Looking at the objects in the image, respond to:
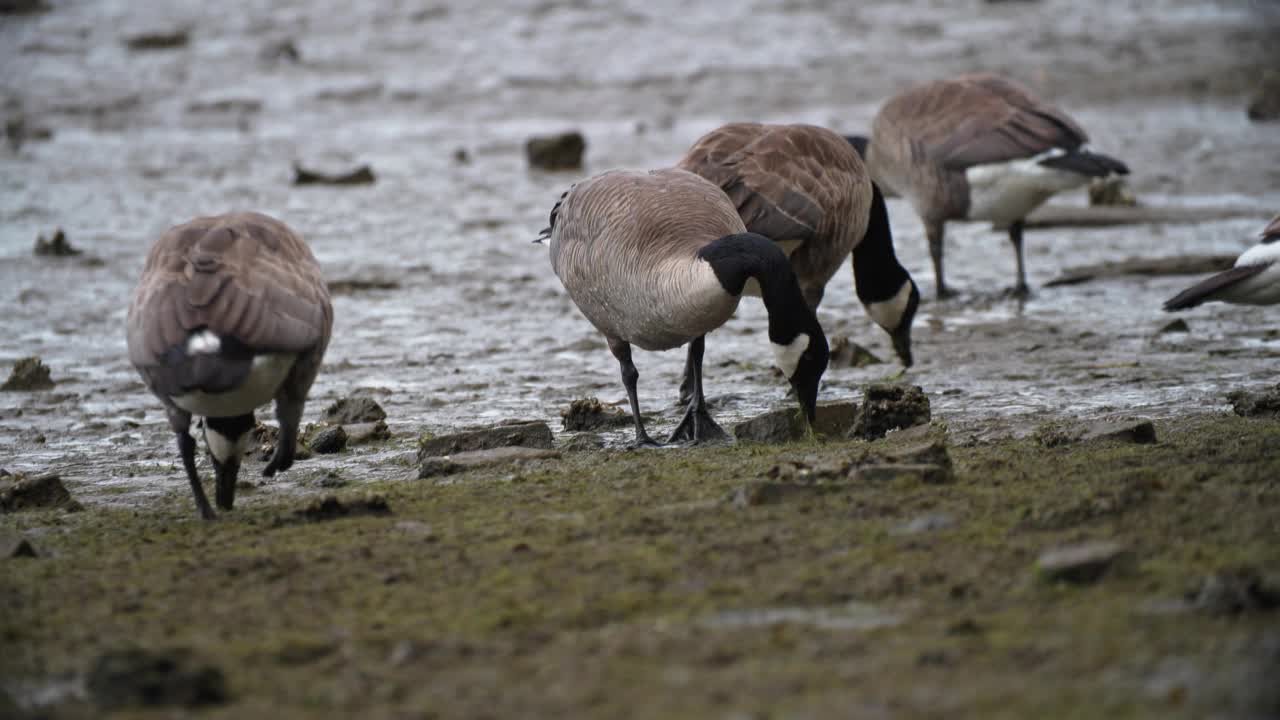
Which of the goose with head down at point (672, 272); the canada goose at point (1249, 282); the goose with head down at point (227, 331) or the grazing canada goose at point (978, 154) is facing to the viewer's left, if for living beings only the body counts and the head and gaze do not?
the grazing canada goose

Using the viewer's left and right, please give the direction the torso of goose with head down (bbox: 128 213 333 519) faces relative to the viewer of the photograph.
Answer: facing away from the viewer

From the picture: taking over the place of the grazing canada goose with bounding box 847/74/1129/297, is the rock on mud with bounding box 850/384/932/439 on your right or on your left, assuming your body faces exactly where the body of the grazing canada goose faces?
on your left

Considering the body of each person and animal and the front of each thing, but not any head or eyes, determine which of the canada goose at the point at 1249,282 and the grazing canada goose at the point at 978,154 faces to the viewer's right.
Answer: the canada goose

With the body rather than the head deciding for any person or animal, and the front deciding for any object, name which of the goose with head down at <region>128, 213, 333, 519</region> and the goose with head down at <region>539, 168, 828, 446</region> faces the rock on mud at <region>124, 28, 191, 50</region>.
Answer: the goose with head down at <region>128, 213, 333, 519</region>

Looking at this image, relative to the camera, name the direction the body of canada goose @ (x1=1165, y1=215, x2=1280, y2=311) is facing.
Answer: to the viewer's right

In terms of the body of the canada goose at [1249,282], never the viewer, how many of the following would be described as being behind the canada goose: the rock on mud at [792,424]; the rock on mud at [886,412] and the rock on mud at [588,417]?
3

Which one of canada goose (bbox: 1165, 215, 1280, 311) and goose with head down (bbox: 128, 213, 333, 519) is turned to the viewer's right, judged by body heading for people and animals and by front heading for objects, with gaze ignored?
the canada goose

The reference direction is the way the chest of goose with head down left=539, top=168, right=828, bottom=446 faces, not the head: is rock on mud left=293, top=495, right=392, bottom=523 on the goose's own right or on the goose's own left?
on the goose's own right

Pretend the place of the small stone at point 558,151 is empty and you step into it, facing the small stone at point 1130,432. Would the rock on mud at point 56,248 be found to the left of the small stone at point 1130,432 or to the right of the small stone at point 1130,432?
right

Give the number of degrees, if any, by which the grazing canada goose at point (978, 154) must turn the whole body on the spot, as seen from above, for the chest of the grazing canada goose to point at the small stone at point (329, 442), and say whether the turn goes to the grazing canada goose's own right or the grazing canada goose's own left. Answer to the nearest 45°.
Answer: approximately 45° to the grazing canada goose's own left

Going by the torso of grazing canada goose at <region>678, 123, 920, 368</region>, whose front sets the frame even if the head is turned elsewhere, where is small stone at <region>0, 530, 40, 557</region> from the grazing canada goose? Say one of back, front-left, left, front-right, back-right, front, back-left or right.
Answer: back-right
